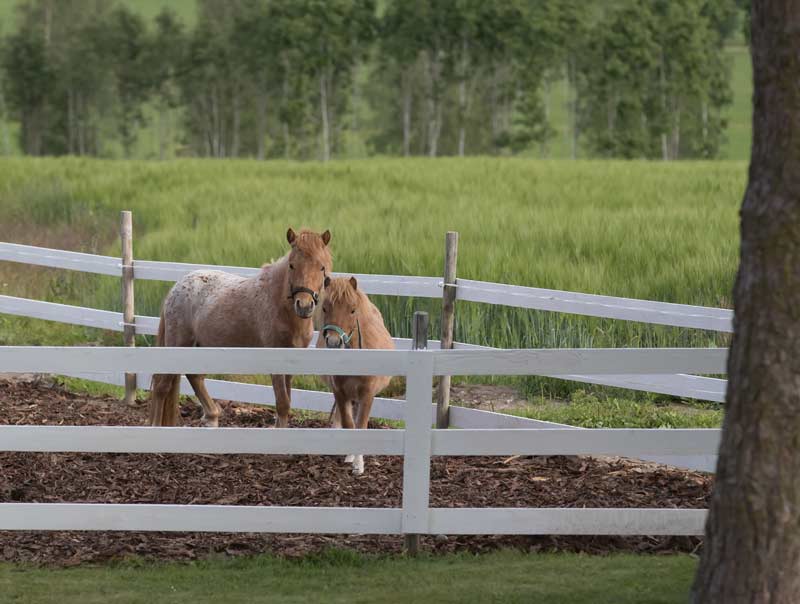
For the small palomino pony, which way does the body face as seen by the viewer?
toward the camera

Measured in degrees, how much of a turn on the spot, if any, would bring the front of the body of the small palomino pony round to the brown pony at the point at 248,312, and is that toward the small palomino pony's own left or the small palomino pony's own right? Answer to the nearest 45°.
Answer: approximately 135° to the small palomino pony's own right

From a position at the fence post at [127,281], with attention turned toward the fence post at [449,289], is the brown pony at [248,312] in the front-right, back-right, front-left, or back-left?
front-right

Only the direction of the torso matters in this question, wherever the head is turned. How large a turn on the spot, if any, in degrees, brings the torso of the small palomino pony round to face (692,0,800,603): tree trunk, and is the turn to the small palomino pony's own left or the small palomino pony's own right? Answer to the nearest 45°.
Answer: approximately 45° to the small palomino pony's own left

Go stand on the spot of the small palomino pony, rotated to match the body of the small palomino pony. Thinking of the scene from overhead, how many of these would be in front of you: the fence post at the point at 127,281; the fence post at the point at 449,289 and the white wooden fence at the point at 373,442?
1

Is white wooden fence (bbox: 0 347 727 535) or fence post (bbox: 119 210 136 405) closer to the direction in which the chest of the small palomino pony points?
the white wooden fence

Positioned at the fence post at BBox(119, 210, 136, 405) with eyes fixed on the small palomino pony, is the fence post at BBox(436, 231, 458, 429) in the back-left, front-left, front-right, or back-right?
front-left

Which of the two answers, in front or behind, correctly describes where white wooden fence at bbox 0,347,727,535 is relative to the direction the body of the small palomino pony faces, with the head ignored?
in front

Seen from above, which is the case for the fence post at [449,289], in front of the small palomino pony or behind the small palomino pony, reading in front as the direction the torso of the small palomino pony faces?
behind

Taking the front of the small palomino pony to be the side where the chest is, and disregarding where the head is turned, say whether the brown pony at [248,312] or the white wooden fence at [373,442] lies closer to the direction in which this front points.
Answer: the white wooden fence
